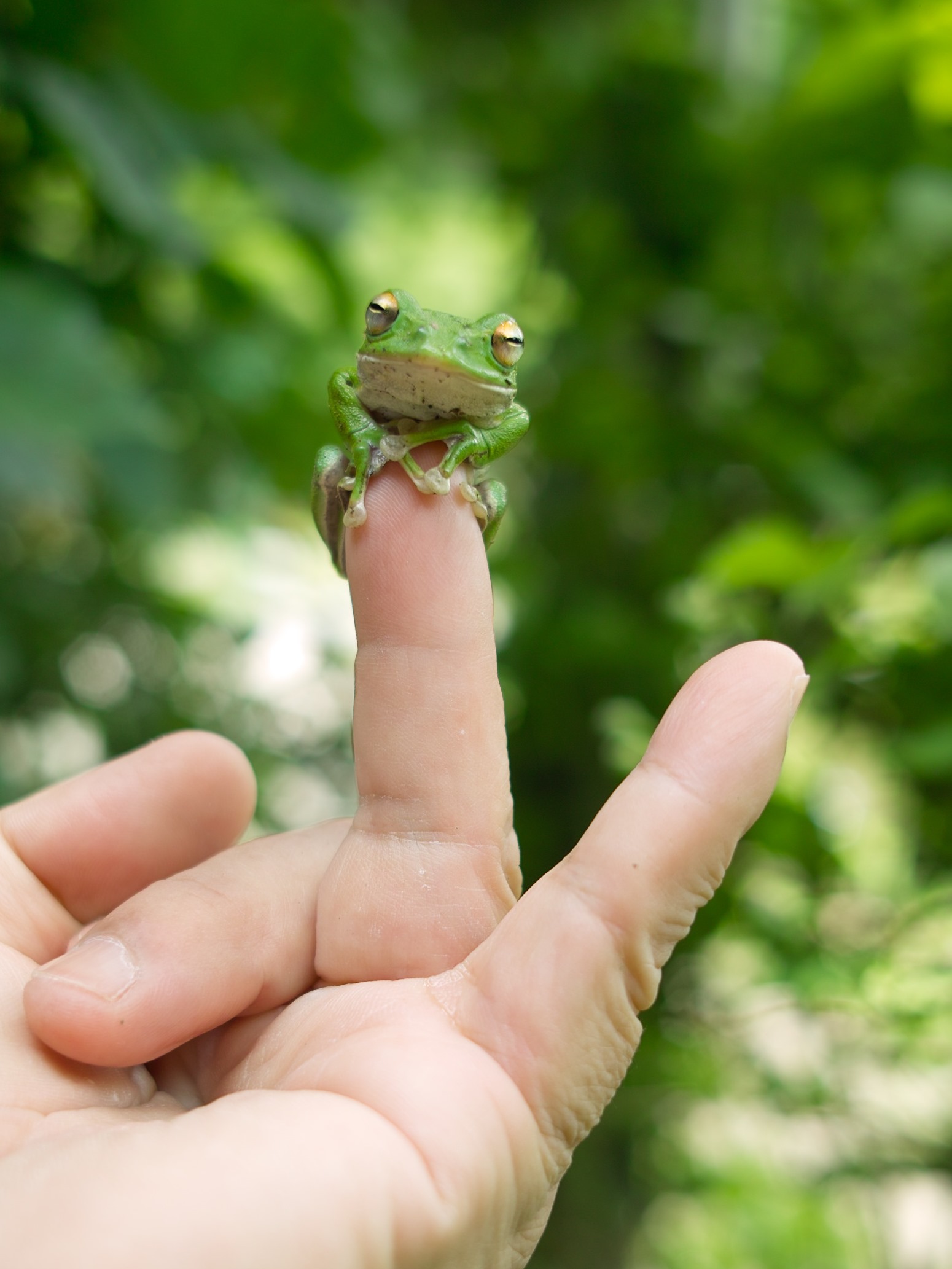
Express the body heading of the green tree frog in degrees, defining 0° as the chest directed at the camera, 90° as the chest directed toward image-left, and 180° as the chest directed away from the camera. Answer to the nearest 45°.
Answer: approximately 0°

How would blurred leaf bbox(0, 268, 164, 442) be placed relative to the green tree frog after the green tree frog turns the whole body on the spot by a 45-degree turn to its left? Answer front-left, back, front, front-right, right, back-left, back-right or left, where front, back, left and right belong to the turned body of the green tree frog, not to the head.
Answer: back
